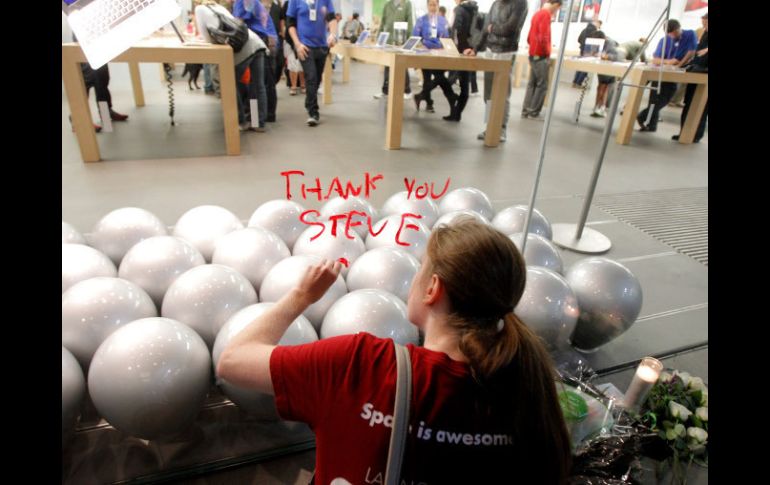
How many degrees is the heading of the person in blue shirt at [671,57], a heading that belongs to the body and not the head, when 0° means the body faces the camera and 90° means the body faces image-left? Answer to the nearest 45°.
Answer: approximately 45°

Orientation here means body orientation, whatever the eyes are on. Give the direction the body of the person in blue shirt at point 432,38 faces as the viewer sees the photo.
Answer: toward the camera

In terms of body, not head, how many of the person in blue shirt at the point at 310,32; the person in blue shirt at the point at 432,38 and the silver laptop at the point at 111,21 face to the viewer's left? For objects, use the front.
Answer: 0

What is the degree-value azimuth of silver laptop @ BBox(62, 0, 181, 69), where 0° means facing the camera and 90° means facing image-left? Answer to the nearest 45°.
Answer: approximately 315°

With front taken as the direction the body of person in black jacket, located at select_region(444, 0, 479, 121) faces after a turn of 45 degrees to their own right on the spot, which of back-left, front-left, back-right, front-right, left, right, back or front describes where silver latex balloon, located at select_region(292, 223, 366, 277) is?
back-left

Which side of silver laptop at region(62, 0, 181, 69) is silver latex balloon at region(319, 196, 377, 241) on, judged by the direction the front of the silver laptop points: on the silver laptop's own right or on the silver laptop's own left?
on the silver laptop's own left

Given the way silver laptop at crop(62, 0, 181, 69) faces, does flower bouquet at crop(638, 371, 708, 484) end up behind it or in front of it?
in front

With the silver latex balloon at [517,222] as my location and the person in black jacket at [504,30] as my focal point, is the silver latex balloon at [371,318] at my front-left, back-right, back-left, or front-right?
back-left

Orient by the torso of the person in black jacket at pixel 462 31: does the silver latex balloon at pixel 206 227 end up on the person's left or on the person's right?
on the person's left

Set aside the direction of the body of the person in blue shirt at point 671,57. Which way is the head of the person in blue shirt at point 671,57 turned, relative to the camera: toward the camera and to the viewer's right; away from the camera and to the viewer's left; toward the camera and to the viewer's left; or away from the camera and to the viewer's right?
toward the camera and to the viewer's left

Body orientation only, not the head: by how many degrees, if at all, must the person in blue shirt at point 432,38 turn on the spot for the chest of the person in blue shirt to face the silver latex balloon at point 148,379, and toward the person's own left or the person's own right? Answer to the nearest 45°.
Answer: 0° — they already face it
